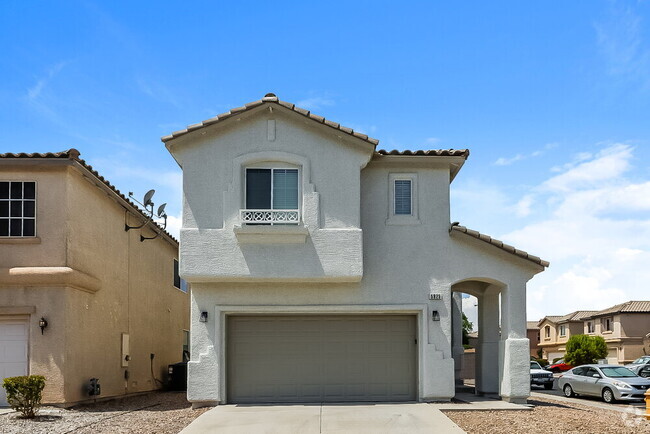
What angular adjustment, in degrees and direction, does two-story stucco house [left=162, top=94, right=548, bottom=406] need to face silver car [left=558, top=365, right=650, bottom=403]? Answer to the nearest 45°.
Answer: approximately 135° to its left

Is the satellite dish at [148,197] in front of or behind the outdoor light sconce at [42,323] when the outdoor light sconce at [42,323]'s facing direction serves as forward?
behind

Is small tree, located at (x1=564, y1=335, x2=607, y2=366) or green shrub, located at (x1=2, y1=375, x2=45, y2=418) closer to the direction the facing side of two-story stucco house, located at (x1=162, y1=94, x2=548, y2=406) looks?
the green shrub

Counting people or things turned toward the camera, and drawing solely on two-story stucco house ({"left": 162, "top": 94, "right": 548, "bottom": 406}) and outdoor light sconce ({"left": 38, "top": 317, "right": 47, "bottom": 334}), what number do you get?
2

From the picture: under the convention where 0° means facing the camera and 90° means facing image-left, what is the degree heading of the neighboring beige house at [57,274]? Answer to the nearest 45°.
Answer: approximately 0°
